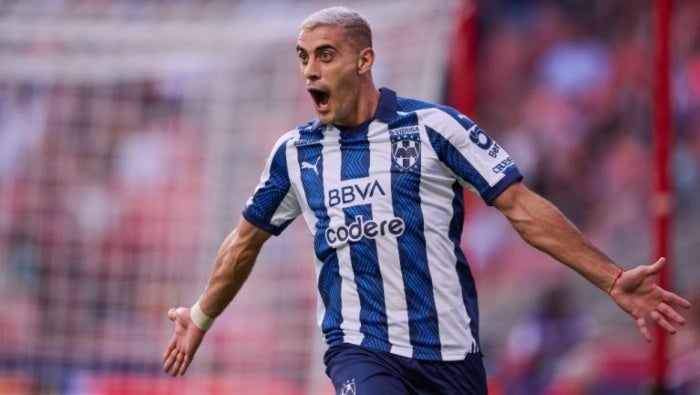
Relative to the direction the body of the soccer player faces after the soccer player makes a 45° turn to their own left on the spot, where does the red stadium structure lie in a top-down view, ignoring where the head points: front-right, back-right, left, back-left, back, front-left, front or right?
back-left

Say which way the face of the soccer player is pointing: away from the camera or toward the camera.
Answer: toward the camera
